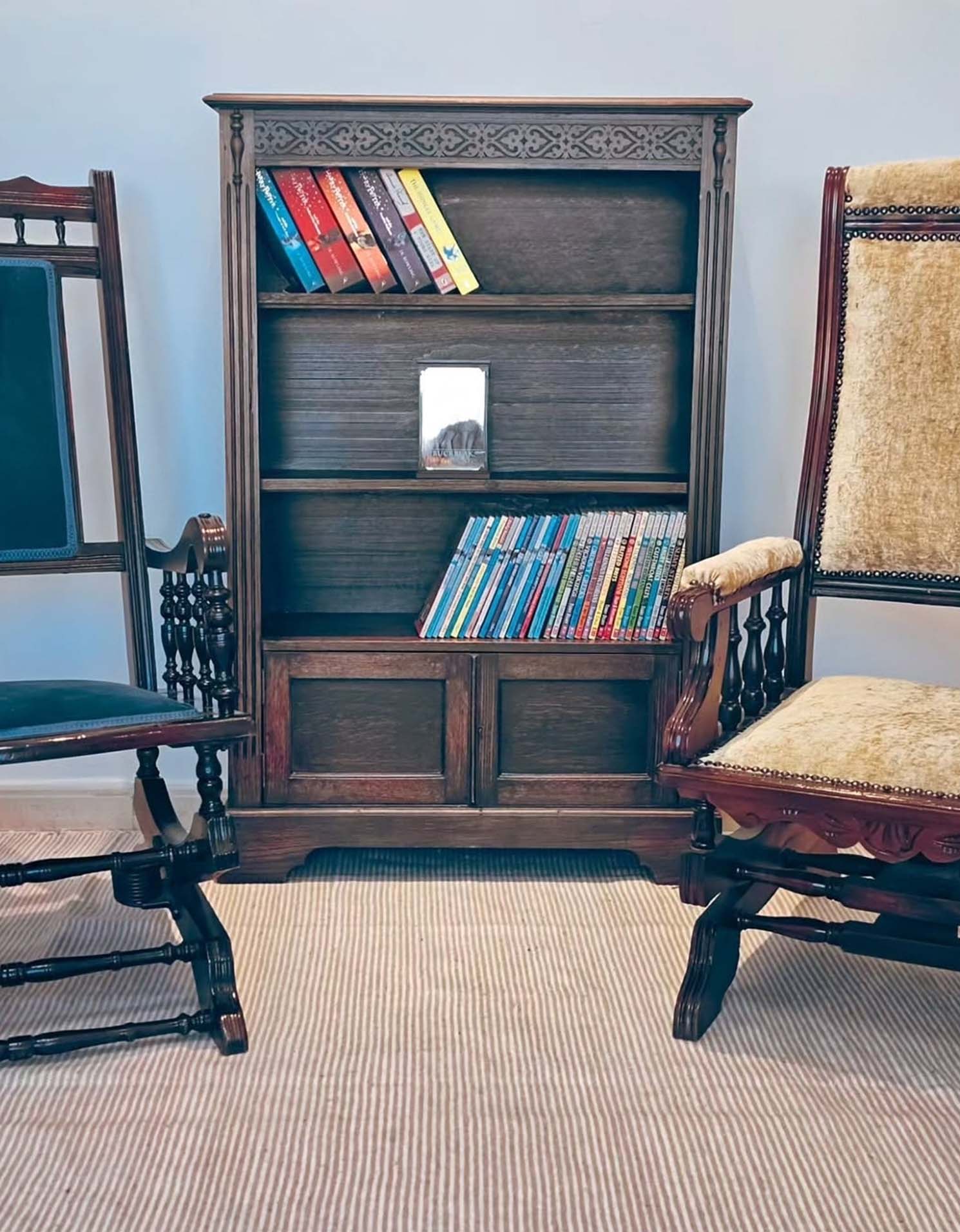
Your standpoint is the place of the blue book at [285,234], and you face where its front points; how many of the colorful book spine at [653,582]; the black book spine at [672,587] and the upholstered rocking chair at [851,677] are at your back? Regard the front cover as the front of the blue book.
0

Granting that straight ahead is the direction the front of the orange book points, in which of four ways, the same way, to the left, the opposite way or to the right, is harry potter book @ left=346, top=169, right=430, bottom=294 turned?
the same way

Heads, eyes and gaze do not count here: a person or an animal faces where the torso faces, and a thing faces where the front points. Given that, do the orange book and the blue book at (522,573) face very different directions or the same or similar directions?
same or similar directions

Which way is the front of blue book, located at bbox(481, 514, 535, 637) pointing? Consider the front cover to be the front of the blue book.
to the viewer's right

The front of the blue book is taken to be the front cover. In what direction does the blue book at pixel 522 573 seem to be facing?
to the viewer's right

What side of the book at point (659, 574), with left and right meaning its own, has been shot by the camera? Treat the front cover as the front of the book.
right

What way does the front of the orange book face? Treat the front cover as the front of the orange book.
to the viewer's right

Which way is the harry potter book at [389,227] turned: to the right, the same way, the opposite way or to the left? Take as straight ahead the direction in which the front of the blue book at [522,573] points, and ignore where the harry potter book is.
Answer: the same way

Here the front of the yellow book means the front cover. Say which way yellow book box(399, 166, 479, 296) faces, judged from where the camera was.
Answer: facing to the right of the viewer
